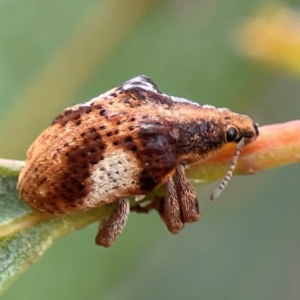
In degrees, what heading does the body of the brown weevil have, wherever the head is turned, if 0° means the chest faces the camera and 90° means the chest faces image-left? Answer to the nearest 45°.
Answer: approximately 270°
